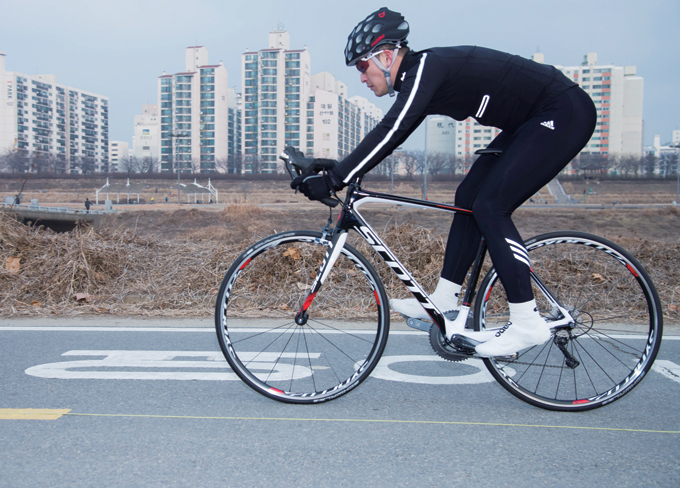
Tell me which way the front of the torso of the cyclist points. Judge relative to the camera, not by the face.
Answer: to the viewer's left

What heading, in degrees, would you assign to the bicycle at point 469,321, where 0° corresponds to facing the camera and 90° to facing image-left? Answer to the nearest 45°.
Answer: approximately 90°
